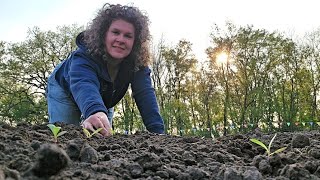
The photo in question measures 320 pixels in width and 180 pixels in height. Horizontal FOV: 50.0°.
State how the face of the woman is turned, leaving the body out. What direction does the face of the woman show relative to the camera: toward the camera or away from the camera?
toward the camera

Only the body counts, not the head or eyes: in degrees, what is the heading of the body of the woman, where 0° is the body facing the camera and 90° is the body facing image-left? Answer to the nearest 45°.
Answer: approximately 315°
